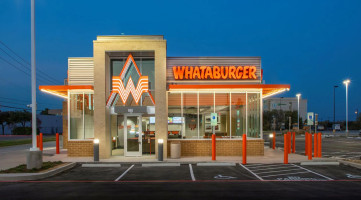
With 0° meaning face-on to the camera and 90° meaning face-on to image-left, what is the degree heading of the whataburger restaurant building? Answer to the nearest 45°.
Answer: approximately 0°
